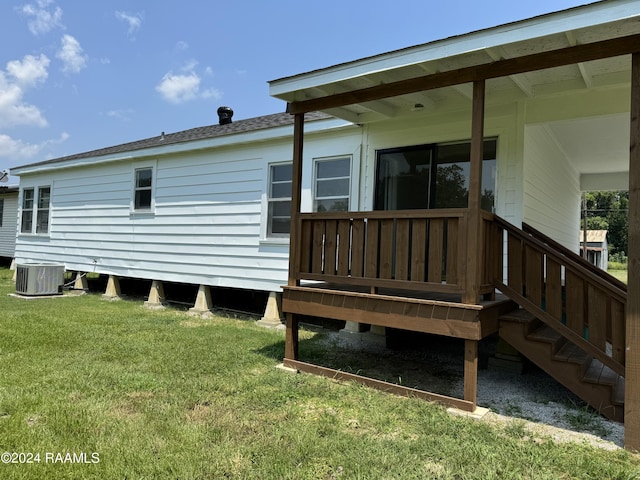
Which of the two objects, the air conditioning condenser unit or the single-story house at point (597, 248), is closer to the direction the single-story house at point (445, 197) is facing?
the air conditioning condenser unit

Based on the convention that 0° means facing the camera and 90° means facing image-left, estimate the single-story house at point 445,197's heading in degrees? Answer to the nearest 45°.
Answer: approximately 45°

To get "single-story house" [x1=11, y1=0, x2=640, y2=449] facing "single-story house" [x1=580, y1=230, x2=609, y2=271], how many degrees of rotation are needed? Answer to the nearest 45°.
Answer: approximately 180°

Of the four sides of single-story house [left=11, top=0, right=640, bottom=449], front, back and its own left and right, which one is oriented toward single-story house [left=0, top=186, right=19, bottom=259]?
right

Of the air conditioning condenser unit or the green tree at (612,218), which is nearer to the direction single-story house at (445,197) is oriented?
the air conditioning condenser unit

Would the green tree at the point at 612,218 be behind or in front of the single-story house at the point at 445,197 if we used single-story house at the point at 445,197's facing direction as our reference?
behind
